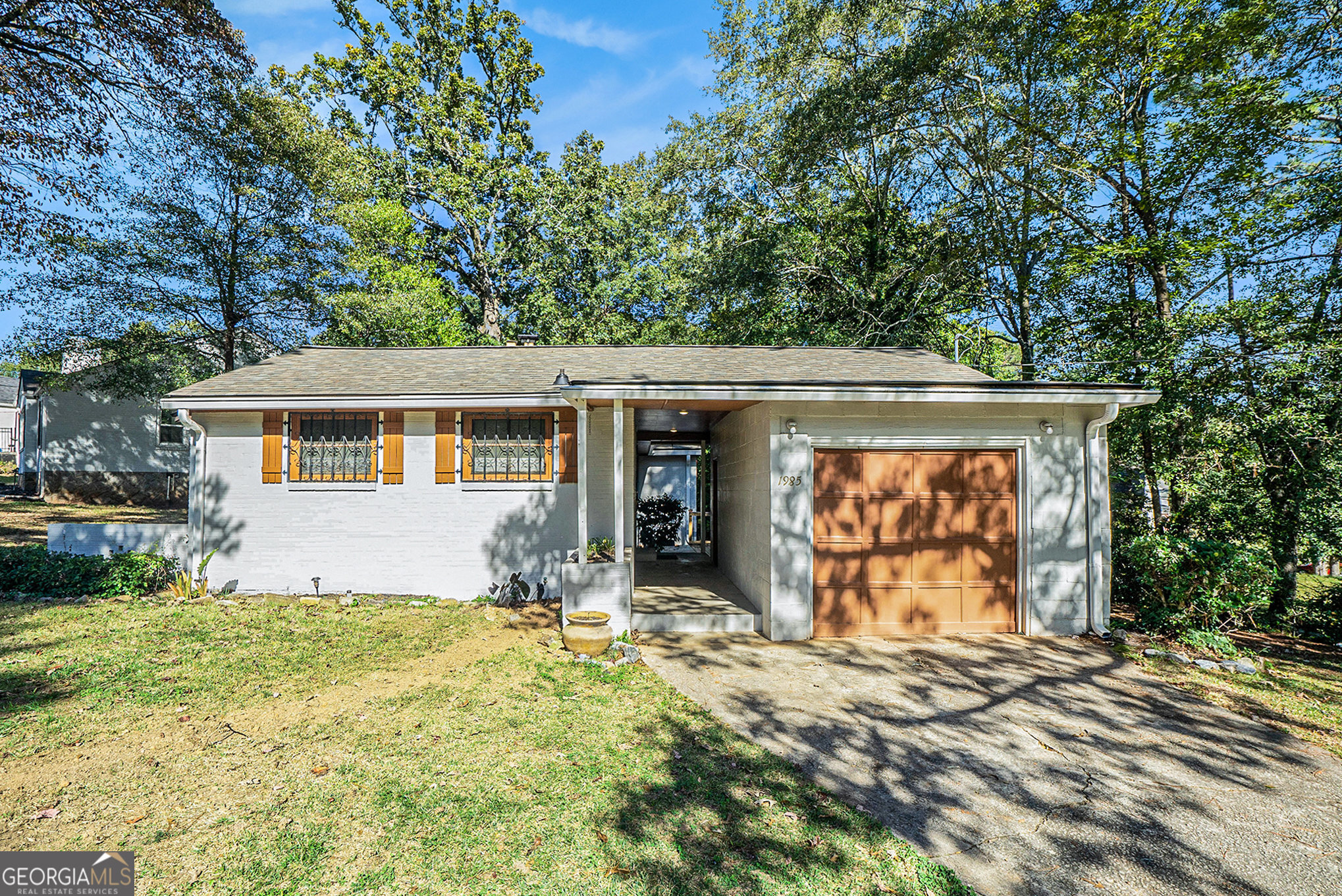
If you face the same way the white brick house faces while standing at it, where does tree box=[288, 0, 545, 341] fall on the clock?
The tree is roughly at 5 o'clock from the white brick house.

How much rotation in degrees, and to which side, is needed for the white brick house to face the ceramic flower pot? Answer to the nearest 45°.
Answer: approximately 45° to its right

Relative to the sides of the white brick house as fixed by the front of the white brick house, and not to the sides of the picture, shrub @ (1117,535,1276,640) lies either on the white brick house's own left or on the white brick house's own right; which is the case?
on the white brick house's own left

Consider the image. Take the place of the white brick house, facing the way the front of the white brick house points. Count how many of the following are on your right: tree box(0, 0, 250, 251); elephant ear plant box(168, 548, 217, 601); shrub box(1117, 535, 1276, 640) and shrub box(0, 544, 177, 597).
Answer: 3

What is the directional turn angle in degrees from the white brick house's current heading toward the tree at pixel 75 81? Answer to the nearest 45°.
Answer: approximately 90° to its right

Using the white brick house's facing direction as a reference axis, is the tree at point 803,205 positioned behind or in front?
behind

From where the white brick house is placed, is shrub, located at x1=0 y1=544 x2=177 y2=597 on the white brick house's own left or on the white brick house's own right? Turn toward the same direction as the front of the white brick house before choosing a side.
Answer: on the white brick house's own right

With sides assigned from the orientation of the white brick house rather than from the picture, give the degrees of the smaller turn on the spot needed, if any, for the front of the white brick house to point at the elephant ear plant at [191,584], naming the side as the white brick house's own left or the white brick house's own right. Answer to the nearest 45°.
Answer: approximately 90° to the white brick house's own right

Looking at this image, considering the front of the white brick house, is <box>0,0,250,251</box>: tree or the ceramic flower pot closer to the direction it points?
the ceramic flower pot

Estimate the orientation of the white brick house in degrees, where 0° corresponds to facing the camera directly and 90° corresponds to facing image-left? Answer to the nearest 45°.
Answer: approximately 0°

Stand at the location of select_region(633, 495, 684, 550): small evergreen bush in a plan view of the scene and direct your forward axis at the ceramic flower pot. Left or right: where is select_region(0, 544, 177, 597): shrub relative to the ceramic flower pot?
right
